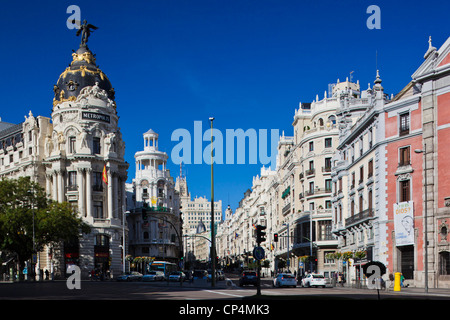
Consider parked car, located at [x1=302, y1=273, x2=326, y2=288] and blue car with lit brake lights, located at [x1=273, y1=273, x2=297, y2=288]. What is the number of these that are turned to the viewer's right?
0

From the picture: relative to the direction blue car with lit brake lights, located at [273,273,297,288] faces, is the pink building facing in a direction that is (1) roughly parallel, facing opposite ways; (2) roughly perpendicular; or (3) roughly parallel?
roughly perpendicular

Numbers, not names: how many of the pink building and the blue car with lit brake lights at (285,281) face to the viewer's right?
0

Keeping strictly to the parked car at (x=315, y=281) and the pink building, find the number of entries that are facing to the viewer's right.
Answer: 0

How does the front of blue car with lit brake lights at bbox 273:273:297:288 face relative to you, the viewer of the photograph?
facing away from the viewer and to the left of the viewer

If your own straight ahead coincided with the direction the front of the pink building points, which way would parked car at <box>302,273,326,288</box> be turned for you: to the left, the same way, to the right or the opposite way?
to the right

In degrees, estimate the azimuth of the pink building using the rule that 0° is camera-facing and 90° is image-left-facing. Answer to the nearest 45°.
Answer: approximately 45°

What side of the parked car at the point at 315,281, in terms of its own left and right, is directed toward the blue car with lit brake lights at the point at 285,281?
left

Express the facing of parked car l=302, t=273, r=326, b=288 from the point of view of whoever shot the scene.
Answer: facing away from the viewer and to the left of the viewer

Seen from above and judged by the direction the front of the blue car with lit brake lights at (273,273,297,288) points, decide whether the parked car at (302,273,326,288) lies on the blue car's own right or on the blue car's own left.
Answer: on the blue car's own right
